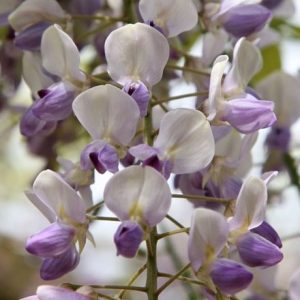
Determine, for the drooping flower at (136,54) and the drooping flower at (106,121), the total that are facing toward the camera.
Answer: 2

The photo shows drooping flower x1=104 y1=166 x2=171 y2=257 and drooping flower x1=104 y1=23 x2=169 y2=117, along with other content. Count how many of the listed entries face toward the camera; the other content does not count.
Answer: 2

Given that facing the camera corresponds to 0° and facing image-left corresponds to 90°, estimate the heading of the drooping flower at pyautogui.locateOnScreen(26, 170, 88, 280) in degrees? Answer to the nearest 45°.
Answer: approximately 45°

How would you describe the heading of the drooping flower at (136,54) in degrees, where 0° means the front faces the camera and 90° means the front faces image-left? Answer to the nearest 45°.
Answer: approximately 0°

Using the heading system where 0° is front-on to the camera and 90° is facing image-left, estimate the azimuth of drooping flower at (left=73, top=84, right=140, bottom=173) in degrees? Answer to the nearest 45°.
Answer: approximately 0°
